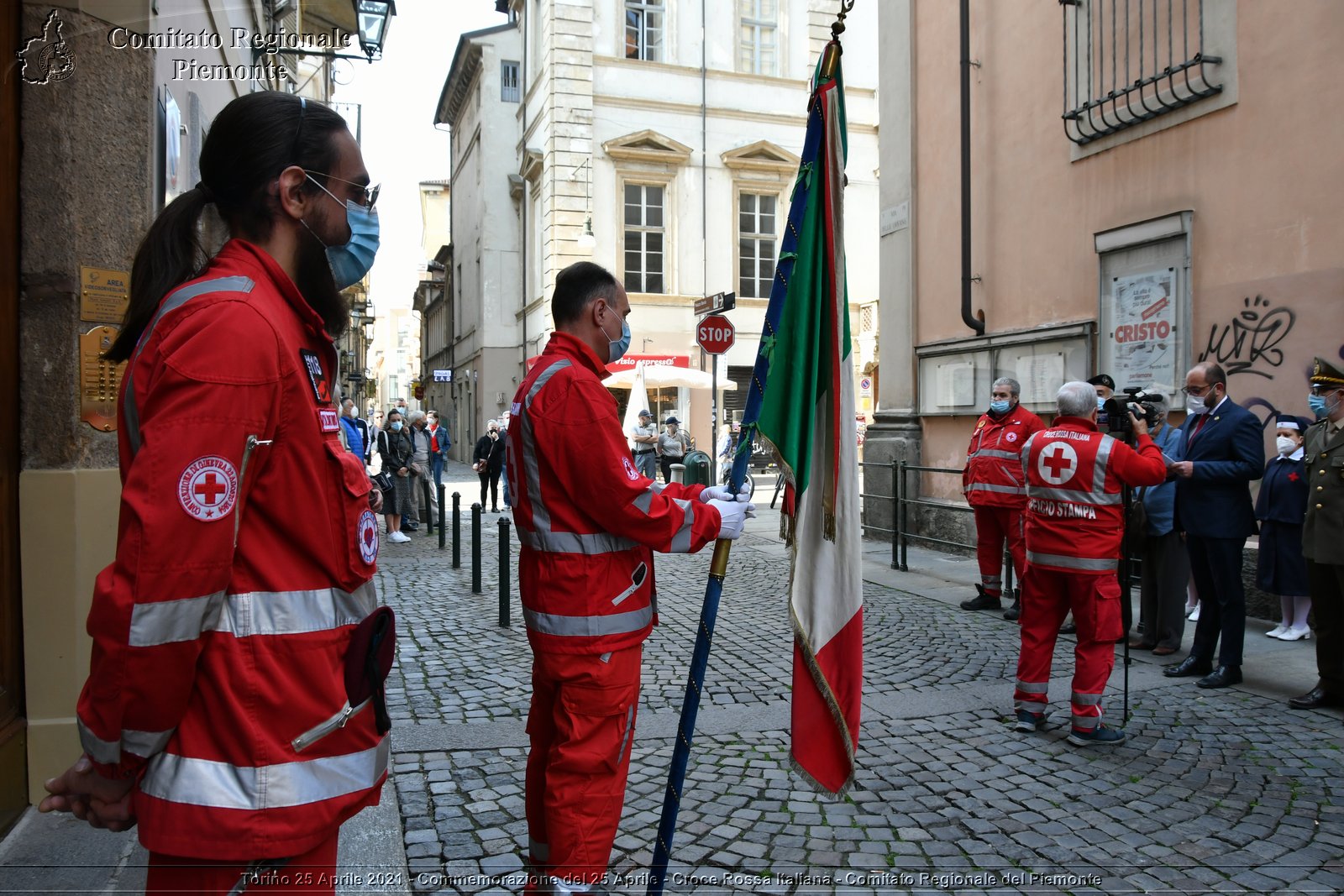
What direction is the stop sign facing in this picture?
toward the camera

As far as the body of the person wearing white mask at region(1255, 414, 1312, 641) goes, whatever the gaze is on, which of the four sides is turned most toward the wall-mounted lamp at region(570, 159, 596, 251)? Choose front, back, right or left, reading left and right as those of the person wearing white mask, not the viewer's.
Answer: right

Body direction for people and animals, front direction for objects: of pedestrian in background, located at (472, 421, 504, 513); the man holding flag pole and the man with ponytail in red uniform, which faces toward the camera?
the pedestrian in background

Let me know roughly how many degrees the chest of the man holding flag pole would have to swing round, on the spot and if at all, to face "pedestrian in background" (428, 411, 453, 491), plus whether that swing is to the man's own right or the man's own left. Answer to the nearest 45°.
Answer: approximately 90° to the man's own left

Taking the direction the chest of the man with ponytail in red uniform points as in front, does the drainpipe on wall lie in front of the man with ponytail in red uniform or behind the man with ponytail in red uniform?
in front

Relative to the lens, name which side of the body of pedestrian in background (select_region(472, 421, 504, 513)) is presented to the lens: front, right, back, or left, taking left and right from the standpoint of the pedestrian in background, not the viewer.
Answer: front

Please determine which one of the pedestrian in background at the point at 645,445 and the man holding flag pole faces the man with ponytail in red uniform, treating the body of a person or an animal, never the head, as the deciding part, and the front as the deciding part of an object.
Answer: the pedestrian in background

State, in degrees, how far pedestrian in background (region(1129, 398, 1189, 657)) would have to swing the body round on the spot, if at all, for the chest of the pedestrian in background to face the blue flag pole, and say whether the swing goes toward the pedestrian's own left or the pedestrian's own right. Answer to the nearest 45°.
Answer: approximately 45° to the pedestrian's own left

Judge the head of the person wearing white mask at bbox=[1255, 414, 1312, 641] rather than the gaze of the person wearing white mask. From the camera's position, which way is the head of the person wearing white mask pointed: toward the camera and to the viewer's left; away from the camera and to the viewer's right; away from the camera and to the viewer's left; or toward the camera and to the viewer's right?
toward the camera and to the viewer's left

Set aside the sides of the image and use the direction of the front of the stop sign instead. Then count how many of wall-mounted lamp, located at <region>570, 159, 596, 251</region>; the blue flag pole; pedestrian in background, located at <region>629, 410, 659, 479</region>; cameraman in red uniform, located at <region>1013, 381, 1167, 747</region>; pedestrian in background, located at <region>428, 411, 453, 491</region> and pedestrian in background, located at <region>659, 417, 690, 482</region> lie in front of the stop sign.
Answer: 2

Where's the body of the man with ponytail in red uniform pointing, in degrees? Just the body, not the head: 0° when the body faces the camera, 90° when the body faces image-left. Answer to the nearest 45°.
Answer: approximately 270°

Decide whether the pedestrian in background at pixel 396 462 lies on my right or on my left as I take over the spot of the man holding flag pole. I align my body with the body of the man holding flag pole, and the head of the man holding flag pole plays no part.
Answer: on my left

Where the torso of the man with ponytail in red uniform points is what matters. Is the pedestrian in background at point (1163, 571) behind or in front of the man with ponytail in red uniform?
in front

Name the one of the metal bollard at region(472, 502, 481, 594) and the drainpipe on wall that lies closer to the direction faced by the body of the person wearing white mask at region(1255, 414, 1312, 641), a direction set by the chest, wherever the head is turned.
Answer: the metal bollard

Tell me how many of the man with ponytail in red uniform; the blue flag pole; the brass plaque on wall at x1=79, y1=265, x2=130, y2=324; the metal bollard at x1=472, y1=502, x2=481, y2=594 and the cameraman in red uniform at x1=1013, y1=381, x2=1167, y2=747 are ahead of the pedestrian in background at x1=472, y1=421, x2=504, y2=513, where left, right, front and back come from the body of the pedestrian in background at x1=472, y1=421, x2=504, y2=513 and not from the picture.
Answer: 5
